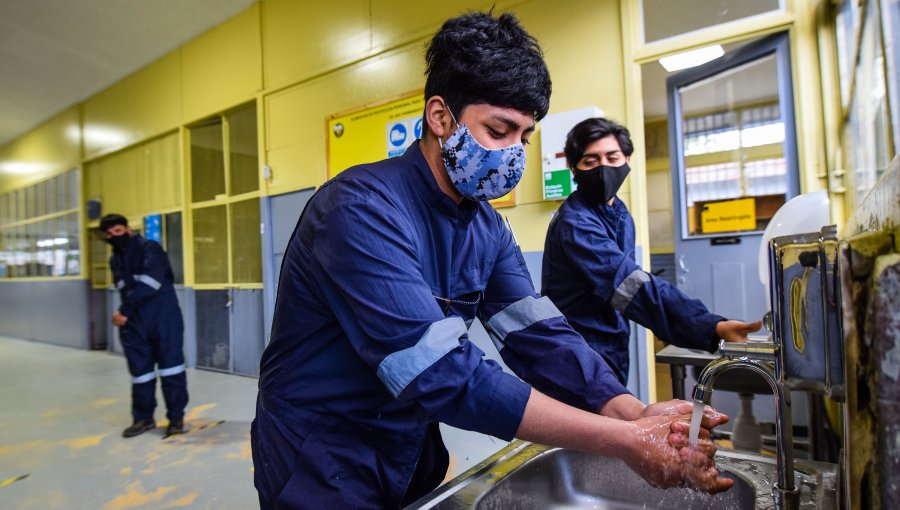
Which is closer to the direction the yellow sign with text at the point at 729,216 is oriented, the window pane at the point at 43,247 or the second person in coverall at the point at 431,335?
the second person in coverall

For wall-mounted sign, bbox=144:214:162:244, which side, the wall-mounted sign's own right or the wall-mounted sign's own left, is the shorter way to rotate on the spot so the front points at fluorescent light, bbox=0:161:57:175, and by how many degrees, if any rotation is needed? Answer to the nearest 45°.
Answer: approximately 90° to the wall-mounted sign's own right

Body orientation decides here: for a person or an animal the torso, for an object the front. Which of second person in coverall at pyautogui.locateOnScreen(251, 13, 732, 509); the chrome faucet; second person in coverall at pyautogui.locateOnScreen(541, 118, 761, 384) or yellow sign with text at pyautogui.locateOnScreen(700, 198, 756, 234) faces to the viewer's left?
the chrome faucet

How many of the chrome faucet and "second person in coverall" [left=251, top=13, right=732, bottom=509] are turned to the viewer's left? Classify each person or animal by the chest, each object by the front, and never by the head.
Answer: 1

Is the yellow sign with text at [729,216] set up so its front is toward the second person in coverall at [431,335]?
yes

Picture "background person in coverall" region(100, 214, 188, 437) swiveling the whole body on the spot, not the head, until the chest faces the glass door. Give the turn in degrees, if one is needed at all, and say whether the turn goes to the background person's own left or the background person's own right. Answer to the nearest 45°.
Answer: approximately 90° to the background person's own left

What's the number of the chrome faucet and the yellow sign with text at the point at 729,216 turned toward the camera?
1

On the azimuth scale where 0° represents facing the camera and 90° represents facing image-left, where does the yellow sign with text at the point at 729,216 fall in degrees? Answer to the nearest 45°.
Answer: approximately 0°

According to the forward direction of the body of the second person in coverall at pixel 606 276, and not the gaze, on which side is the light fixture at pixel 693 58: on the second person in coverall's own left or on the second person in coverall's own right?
on the second person in coverall's own left

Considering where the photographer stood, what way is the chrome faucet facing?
facing to the left of the viewer
